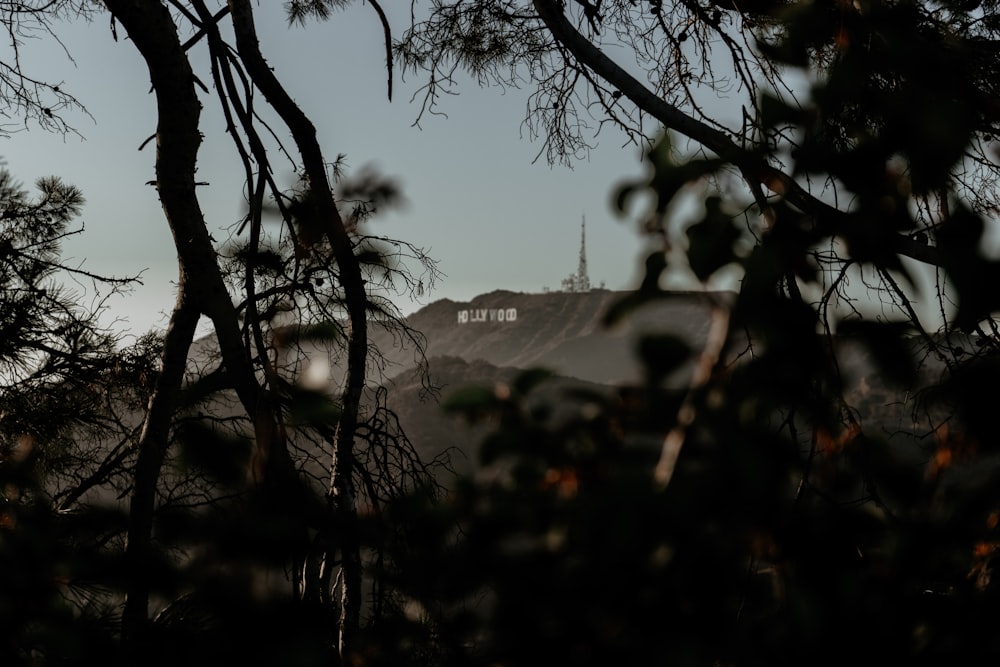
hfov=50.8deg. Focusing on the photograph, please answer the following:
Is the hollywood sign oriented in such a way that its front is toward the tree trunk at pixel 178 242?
yes

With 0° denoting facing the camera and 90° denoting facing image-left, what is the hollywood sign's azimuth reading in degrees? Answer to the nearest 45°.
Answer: approximately 0°

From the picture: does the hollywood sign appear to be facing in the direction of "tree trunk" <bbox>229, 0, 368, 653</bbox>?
yes
